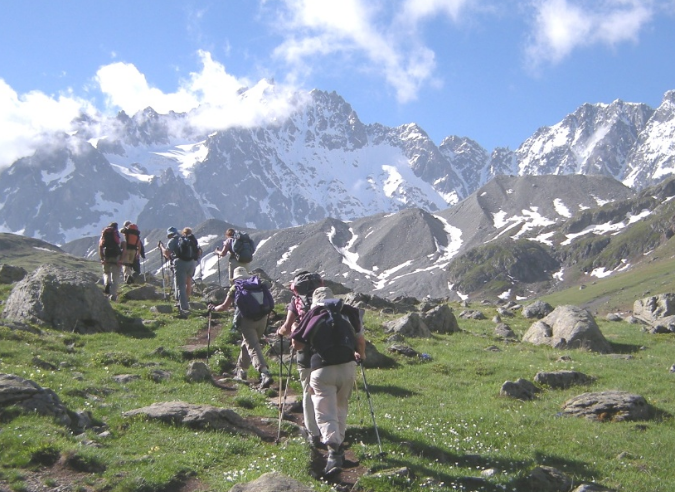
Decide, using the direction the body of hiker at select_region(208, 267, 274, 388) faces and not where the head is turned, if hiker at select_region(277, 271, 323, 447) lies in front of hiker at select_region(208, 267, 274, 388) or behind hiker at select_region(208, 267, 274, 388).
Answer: behind

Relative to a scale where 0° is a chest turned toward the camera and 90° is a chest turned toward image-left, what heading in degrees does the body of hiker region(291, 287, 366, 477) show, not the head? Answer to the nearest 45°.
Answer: approximately 180°

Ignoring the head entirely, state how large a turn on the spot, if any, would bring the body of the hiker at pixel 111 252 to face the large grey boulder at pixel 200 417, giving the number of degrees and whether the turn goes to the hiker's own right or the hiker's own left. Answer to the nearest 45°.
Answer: approximately 180°

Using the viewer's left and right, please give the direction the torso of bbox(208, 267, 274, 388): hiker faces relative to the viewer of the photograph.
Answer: facing away from the viewer and to the left of the viewer

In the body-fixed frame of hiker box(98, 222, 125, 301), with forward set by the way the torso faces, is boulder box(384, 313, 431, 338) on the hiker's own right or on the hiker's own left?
on the hiker's own right

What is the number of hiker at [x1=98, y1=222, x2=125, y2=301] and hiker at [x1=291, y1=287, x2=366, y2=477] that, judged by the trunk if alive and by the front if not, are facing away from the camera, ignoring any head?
2

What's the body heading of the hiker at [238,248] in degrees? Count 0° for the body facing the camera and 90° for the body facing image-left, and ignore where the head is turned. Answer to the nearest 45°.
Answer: approximately 135°

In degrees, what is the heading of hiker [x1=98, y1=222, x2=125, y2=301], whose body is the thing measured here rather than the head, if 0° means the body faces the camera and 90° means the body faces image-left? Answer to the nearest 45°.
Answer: approximately 180°
